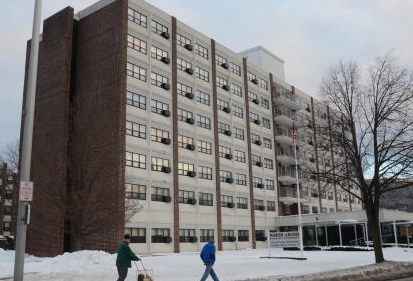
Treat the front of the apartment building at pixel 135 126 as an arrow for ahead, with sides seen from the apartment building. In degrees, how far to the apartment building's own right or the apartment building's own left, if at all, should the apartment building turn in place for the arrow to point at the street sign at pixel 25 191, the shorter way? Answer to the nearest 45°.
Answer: approximately 45° to the apartment building's own right

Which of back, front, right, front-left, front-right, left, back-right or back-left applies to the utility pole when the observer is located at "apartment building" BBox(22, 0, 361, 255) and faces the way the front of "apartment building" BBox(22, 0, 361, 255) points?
front-right

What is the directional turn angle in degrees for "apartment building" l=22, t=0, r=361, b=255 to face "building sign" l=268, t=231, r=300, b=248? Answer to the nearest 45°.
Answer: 0° — it already faces it

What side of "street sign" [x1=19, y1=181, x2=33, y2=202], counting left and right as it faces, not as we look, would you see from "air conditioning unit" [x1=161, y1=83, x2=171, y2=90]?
back

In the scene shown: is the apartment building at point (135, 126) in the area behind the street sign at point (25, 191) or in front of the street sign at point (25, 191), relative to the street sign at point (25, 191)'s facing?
behind

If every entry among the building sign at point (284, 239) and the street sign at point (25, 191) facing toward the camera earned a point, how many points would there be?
2

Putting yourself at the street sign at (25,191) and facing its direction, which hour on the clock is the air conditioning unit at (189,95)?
The air conditioning unit is roughly at 7 o'clock from the street sign.

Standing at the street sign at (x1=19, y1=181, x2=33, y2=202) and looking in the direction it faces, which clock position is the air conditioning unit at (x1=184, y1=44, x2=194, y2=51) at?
The air conditioning unit is roughly at 7 o'clock from the street sign.

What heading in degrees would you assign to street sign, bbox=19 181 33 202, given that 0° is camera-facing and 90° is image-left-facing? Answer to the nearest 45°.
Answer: approximately 0°
